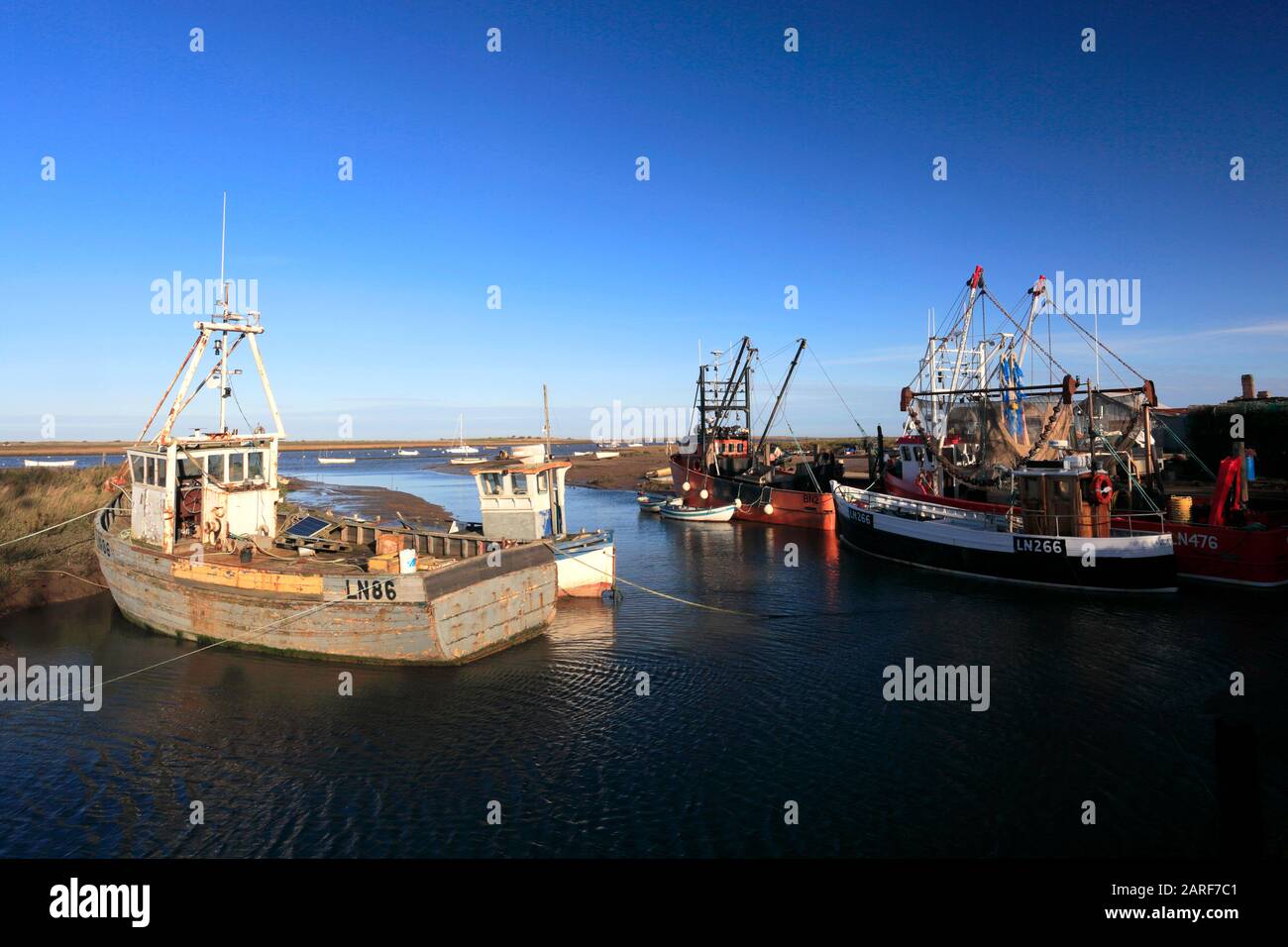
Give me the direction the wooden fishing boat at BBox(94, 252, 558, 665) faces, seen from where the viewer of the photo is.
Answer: facing away from the viewer and to the left of the viewer

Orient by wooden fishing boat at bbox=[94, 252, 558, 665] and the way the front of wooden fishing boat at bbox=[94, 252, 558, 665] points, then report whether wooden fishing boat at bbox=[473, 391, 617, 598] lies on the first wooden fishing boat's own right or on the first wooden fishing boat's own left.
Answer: on the first wooden fishing boat's own right
